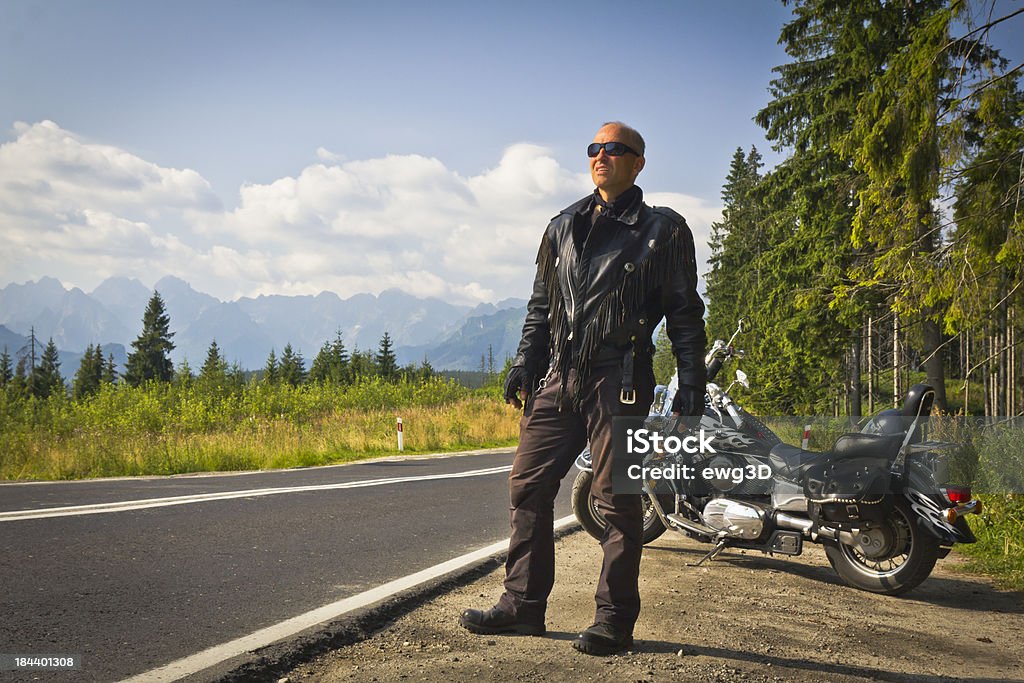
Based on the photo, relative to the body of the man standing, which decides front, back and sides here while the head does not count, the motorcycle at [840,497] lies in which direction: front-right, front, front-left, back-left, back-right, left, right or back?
back

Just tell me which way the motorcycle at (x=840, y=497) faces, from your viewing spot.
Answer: facing away from the viewer and to the left of the viewer

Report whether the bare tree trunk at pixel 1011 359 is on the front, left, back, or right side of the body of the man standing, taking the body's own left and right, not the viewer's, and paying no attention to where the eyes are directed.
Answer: back

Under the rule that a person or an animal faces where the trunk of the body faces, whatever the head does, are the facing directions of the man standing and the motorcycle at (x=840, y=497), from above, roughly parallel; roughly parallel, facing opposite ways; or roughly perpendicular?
roughly perpendicular

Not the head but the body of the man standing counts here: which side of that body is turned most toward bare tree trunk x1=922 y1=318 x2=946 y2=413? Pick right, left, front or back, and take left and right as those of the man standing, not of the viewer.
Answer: back
